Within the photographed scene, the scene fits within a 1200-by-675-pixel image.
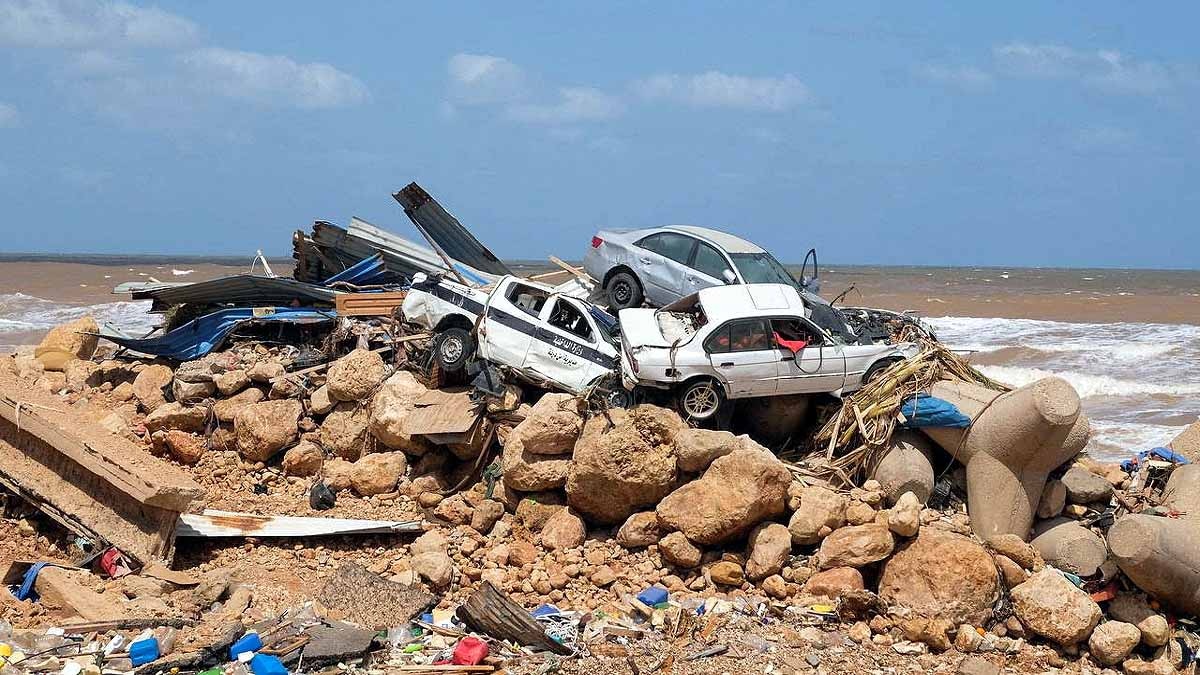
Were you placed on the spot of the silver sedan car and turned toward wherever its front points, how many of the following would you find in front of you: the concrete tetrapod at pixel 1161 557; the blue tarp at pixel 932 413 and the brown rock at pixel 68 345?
2

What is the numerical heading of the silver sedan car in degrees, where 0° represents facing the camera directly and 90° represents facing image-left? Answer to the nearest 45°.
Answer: approximately 315°

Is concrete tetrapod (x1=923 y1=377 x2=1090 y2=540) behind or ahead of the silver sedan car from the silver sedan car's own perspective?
ahead

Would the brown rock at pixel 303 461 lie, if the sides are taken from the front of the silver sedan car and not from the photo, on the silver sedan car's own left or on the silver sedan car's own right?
on the silver sedan car's own right

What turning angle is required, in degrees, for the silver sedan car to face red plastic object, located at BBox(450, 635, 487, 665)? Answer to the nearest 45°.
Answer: approximately 45° to its right

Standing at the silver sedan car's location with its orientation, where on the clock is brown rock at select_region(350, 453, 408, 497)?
The brown rock is roughly at 3 o'clock from the silver sedan car.

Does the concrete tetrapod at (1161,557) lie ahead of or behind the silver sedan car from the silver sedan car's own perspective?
ahead

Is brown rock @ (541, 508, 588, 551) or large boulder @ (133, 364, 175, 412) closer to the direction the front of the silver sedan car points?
the brown rock

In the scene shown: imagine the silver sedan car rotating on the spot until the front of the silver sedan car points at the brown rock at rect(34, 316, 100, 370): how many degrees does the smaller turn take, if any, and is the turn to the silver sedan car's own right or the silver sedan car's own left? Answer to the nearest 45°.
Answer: approximately 135° to the silver sedan car's own right

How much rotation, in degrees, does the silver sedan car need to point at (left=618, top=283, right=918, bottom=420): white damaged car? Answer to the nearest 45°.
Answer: approximately 45° to its right

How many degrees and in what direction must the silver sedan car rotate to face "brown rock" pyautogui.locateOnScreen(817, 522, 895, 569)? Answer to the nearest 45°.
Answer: approximately 45° to its right
